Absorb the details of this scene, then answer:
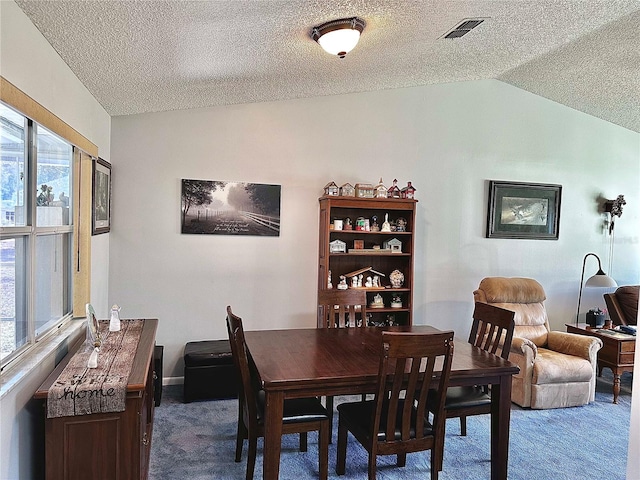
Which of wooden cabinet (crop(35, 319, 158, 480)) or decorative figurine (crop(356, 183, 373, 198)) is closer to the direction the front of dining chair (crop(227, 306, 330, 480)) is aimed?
the decorative figurine

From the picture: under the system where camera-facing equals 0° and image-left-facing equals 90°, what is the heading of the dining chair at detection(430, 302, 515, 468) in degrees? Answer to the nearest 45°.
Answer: approximately 45°

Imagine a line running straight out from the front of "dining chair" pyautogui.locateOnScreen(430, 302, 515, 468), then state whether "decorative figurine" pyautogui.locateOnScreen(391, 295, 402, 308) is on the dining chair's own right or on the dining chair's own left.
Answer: on the dining chair's own right

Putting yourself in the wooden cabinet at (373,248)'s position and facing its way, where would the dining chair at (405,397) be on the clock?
The dining chair is roughly at 12 o'clock from the wooden cabinet.

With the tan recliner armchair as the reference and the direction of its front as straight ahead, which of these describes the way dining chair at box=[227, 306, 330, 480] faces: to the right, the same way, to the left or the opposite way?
to the left

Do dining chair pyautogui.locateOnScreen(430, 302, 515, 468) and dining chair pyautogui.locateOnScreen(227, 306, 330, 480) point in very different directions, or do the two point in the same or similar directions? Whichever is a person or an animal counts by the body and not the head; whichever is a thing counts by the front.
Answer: very different directions

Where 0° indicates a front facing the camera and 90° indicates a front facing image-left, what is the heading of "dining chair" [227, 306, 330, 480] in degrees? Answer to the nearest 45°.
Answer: approximately 270°

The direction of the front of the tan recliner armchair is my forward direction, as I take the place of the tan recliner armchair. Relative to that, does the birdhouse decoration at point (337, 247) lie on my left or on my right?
on my right

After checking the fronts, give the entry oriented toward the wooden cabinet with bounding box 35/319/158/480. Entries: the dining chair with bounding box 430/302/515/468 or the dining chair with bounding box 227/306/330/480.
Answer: the dining chair with bounding box 430/302/515/468

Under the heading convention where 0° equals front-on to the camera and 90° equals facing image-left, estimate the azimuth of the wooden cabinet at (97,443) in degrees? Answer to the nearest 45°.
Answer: approximately 270°

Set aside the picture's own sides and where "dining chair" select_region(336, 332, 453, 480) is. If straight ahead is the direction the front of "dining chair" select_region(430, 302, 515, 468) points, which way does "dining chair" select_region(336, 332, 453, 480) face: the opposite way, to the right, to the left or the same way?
to the right

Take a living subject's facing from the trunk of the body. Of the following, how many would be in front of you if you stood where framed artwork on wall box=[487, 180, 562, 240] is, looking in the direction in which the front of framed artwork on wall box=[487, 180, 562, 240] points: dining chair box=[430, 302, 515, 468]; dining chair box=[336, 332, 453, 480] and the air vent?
3
